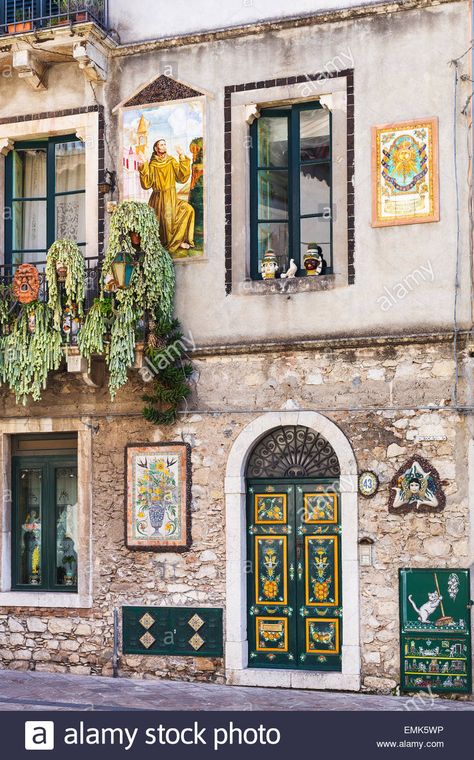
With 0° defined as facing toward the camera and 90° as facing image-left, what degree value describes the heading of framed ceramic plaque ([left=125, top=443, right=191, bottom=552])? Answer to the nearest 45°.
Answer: approximately 0°

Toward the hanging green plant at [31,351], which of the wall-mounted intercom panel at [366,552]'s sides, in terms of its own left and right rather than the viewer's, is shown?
right

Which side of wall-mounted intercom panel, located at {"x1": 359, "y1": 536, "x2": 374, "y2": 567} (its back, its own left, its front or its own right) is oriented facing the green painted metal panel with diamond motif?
right

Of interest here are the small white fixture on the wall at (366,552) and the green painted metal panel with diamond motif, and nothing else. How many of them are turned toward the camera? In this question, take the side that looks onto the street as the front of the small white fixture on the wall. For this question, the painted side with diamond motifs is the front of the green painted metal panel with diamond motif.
2

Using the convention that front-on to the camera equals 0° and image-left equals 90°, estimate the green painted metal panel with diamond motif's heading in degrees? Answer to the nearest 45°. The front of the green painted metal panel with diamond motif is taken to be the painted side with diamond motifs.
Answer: approximately 0°
